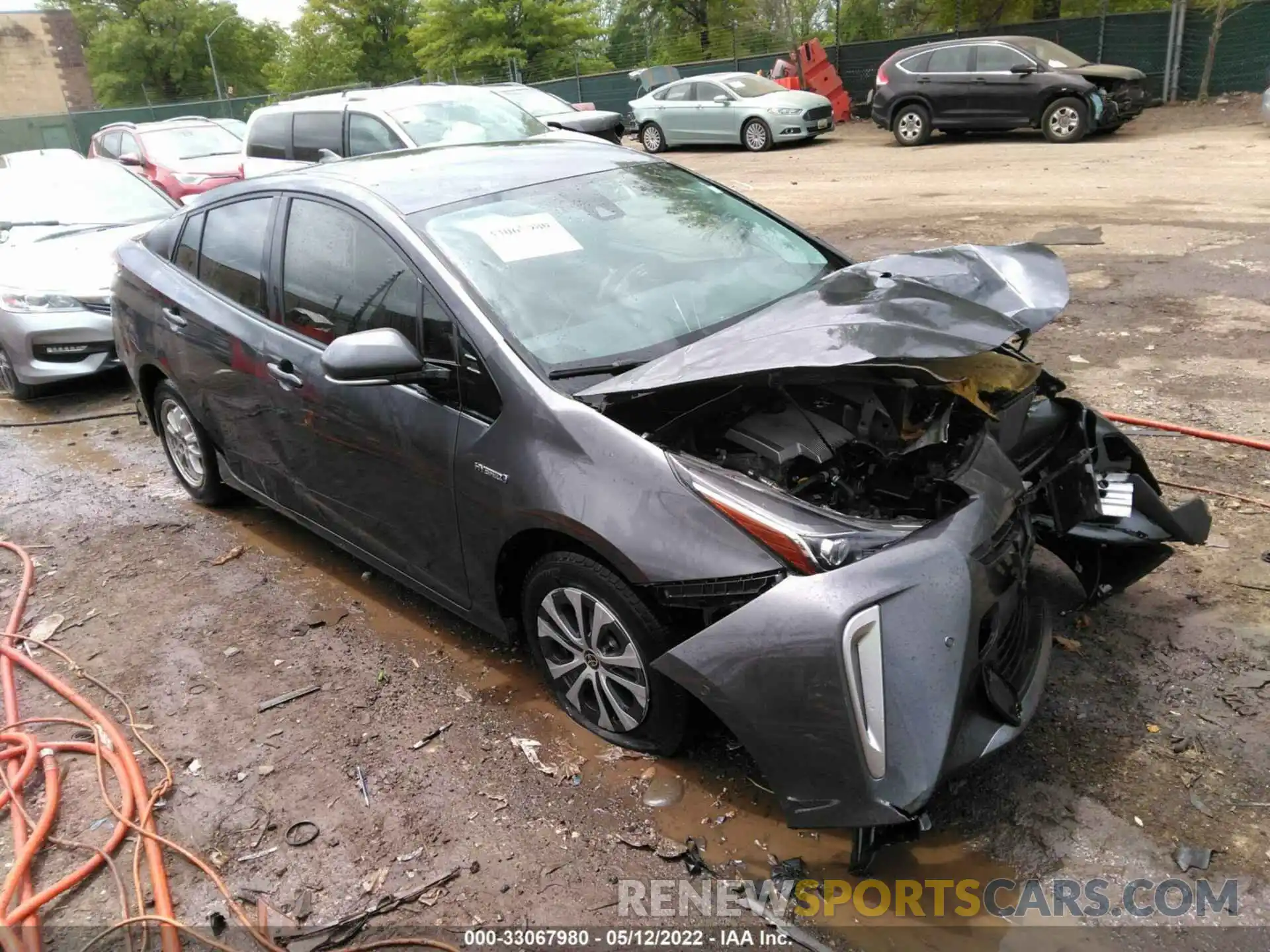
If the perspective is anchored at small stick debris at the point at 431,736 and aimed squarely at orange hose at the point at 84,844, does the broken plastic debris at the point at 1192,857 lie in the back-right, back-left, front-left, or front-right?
back-left

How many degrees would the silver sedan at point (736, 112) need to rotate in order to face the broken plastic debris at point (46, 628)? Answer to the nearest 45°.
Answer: approximately 45° to its right

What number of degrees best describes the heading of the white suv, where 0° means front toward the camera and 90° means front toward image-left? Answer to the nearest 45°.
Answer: approximately 315°

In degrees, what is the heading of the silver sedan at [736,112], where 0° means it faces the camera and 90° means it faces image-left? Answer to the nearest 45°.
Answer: approximately 315°

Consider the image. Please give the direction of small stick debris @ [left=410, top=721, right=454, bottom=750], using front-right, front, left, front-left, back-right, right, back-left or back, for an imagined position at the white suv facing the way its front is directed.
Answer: front-right

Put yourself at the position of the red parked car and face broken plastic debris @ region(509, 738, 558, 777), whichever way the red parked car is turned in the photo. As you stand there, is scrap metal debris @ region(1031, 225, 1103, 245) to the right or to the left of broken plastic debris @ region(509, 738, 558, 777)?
left

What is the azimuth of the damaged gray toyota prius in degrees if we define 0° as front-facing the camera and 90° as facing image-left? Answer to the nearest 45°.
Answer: approximately 315°

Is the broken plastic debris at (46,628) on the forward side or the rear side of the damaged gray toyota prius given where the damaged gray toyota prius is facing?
on the rear side
